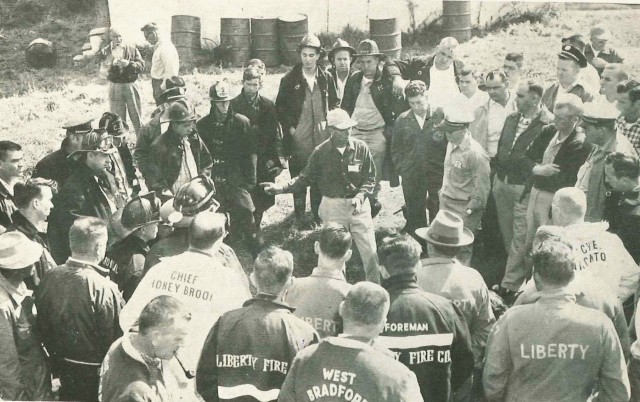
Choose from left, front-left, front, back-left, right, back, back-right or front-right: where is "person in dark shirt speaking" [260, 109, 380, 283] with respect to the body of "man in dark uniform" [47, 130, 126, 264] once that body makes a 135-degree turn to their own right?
back

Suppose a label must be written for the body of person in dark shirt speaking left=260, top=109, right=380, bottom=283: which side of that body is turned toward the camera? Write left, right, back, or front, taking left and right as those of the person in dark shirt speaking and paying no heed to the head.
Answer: front

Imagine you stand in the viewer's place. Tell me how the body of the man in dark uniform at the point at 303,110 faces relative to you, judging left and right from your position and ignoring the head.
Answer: facing the viewer

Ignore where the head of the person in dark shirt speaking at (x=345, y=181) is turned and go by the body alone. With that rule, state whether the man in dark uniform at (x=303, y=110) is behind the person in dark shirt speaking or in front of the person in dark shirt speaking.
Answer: behind

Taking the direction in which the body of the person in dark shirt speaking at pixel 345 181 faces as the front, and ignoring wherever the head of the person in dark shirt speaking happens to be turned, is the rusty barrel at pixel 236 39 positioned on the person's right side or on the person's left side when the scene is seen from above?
on the person's right side
